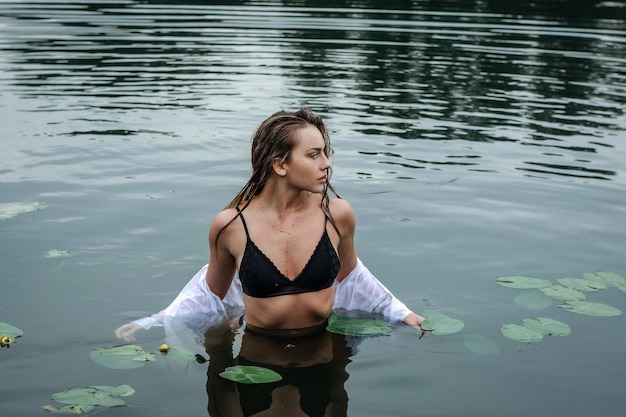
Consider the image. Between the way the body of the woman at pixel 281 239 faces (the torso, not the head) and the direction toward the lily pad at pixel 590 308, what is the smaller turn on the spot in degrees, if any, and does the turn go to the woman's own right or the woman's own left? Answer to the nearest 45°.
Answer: approximately 90° to the woman's own left

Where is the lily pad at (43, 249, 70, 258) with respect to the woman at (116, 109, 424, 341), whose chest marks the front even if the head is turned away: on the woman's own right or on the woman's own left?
on the woman's own right

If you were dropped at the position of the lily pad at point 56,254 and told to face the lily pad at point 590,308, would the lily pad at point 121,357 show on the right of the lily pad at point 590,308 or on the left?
right

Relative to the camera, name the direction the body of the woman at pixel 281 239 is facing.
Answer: toward the camera

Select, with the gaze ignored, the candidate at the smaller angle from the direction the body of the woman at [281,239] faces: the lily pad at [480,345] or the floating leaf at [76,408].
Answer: the floating leaf

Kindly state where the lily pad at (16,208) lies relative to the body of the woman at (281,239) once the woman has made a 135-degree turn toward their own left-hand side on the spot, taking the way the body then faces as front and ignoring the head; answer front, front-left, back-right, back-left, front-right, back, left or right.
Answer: left

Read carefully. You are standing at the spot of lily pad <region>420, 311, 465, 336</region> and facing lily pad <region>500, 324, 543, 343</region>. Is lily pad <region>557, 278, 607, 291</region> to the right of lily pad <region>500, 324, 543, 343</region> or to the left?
left

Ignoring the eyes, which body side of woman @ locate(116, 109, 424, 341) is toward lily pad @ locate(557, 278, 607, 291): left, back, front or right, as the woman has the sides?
left

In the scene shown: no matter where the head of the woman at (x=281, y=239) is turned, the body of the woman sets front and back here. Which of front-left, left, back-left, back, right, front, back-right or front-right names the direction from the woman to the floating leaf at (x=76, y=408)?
front-right

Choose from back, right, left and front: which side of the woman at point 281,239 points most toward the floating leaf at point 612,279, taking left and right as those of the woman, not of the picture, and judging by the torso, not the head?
left

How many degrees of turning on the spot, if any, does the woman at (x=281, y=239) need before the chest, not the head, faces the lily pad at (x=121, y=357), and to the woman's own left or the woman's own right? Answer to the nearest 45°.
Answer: approximately 90° to the woman's own right

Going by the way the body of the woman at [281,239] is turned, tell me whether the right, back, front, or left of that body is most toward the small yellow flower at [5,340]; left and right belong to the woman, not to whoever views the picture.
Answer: right

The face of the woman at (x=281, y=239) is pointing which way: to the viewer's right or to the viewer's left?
to the viewer's right

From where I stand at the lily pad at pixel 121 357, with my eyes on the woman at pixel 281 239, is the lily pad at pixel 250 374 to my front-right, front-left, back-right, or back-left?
front-right

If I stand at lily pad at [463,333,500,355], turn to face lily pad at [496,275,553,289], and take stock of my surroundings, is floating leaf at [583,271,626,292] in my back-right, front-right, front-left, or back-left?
front-right

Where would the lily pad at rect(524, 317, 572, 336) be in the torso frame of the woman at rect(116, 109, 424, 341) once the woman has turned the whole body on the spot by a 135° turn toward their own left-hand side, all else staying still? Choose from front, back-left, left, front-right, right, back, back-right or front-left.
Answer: front-right
